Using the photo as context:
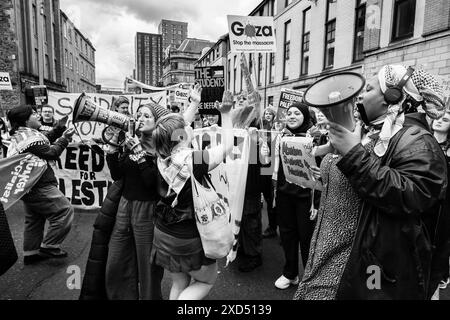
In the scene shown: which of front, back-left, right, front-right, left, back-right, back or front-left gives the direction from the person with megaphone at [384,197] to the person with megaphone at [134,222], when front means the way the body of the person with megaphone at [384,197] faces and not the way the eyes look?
front

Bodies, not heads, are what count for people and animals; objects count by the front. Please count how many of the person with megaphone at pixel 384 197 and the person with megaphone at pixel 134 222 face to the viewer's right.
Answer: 0

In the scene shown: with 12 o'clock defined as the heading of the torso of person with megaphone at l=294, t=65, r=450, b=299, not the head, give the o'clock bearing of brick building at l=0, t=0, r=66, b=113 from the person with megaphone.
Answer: The brick building is roughly at 1 o'clock from the person with megaphone.

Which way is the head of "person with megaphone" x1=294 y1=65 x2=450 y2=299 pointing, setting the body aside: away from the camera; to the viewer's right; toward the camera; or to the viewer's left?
to the viewer's left

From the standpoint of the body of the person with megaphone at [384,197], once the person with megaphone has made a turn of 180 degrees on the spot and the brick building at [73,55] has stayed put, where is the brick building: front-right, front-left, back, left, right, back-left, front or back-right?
back-left

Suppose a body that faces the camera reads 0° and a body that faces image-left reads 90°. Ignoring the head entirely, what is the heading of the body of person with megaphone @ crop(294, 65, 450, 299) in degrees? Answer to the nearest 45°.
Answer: approximately 90°

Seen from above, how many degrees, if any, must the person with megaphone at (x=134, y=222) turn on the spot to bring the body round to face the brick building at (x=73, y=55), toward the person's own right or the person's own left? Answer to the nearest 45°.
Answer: approximately 135° to the person's own right

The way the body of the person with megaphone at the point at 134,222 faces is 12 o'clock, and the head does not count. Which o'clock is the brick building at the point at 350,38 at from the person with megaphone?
The brick building is roughly at 6 o'clock from the person with megaphone.

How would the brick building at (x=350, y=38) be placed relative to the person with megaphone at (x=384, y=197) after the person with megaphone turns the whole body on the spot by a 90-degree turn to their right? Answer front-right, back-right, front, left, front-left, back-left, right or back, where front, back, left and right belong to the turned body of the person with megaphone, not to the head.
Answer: front

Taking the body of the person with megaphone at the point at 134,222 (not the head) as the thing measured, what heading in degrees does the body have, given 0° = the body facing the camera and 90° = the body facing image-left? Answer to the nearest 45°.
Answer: approximately 45°

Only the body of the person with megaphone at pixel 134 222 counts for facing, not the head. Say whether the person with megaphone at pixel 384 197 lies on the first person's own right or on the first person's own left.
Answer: on the first person's own left
